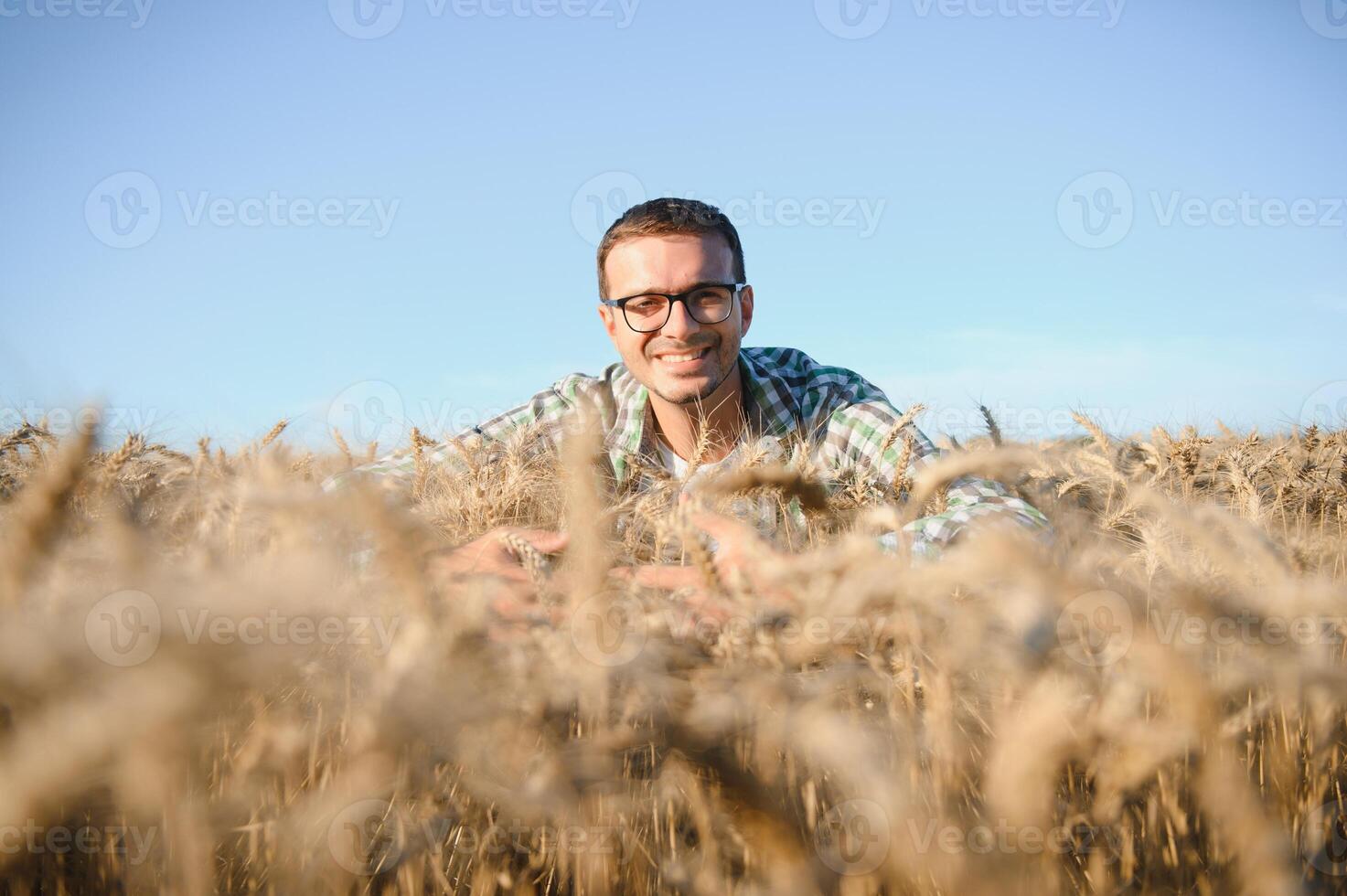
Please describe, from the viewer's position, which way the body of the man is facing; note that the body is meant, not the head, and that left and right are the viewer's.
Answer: facing the viewer

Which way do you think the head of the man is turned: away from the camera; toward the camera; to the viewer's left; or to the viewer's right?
toward the camera
